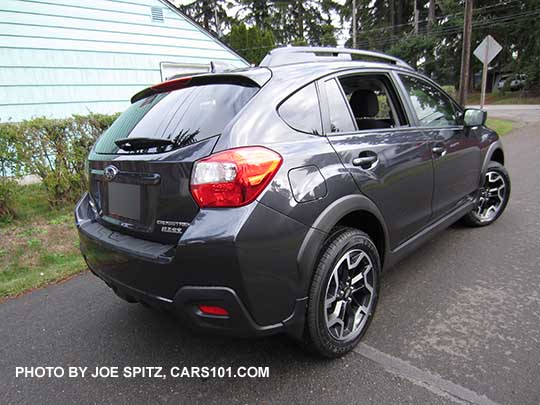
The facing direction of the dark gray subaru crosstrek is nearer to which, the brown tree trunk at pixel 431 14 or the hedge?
the brown tree trunk

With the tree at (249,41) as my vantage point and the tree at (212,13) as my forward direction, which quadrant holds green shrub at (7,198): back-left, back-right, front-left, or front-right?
back-left

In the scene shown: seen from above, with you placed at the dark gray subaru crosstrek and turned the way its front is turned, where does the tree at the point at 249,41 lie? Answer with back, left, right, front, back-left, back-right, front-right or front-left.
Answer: front-left

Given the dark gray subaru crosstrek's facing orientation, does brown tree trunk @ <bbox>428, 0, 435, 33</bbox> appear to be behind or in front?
in front

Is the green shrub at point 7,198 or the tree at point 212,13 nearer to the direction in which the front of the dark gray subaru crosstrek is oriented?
the tree

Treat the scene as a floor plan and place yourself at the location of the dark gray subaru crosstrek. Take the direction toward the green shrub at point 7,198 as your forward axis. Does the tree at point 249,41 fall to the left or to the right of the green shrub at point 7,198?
right

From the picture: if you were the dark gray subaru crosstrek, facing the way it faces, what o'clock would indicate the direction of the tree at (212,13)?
The tree is roughly at 10 o'clock from the dark gray subaru crosstrek.

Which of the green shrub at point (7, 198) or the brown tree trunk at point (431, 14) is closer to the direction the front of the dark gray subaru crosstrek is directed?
the brown tree trunk

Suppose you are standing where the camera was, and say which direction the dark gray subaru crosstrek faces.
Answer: facing away from the viewer and to the right of the viewer

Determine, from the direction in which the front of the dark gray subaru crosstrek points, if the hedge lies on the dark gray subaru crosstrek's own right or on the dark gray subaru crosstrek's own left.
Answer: on the dark gray subaru crosstrek's own left
